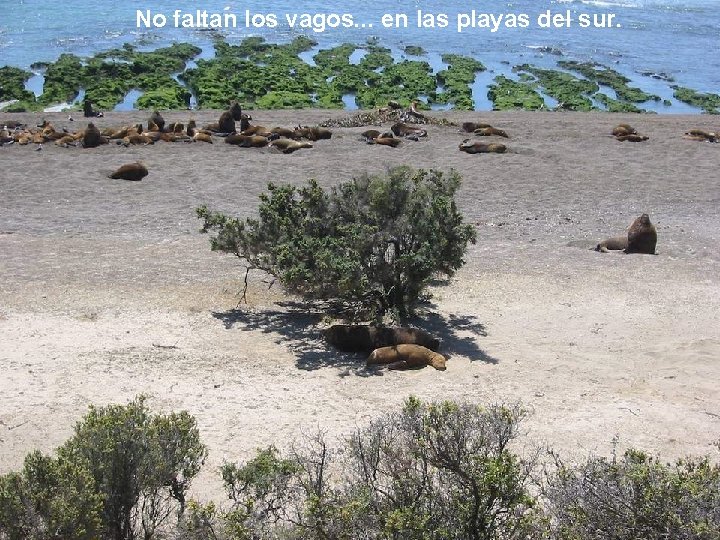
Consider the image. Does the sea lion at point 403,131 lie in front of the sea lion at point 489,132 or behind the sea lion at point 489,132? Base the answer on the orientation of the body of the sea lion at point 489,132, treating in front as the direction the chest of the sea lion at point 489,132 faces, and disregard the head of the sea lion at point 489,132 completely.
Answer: in front

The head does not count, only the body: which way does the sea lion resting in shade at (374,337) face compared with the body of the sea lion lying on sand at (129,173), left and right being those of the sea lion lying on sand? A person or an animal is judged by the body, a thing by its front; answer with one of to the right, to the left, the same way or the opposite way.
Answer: the opposite way

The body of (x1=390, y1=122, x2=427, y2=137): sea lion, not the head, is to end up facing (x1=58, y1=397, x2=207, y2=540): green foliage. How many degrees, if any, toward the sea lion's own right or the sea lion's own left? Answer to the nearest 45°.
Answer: approximately 90° to the sea lion's own left

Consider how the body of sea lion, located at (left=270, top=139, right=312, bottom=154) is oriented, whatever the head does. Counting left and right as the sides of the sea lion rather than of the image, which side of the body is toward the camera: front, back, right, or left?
left

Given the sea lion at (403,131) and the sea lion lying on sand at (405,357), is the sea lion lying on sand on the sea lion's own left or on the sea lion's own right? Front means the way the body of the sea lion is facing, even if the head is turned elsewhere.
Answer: on the sea lion's own left
